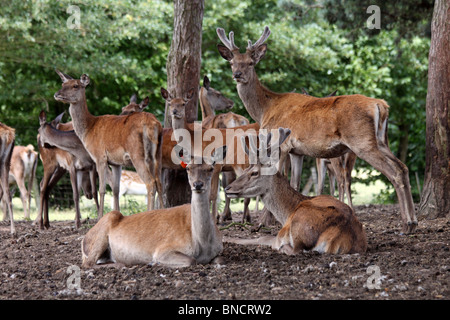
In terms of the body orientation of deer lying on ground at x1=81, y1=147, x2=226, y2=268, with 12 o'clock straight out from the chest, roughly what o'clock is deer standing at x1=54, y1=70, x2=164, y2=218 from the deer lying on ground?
The deer standing is roughly at 7 o'clock from the deer lying on ground.

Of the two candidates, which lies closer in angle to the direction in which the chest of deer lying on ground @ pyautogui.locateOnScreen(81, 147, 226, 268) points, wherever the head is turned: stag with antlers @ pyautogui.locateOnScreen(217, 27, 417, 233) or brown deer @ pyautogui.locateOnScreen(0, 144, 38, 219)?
the stag with antlers

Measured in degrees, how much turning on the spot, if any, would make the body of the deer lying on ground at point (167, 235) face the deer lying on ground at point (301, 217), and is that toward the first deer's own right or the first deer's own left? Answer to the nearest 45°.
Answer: approximately 45° to the first deer's own left

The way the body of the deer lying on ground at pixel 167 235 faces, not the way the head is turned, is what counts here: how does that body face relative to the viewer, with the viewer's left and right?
facing the viewer and to the right of the viewer

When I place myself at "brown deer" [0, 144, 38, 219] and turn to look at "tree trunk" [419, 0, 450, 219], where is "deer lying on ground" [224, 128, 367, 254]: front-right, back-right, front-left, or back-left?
front-right

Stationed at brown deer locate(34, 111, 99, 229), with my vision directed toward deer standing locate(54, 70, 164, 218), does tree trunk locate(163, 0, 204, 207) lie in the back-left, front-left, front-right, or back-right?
front-left

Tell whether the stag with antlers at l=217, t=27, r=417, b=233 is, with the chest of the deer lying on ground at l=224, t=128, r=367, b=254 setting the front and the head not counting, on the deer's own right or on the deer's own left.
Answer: on the deer's own right

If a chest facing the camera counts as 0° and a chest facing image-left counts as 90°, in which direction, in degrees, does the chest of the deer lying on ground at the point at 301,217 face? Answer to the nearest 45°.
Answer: approximately 90°

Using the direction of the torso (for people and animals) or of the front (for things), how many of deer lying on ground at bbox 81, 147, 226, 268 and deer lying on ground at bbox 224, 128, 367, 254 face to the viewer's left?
1
